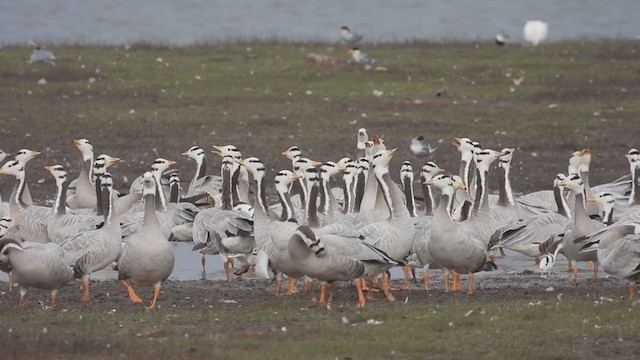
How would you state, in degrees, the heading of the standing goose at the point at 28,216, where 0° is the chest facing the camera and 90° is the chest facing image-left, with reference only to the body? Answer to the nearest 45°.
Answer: approximately 90°

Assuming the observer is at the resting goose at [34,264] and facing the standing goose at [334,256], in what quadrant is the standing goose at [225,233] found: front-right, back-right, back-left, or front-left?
front-left

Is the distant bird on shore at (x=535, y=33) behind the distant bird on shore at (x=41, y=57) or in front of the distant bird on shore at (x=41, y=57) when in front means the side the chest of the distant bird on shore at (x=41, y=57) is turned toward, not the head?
behind

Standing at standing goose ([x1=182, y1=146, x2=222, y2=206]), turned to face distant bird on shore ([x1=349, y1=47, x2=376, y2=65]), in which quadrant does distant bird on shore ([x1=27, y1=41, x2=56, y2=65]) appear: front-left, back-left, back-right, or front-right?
front-left

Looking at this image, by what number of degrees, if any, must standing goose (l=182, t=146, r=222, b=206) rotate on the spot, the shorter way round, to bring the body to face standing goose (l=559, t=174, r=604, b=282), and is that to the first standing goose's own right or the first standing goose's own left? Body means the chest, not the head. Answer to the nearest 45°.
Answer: approximately 135° to the first standing goose's own left

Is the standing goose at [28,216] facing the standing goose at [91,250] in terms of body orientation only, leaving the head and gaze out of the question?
no

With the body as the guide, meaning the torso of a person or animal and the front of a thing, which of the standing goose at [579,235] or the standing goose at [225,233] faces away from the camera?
the standing goose at [225,233]

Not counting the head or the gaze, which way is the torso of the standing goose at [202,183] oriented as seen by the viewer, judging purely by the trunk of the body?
to the viewer's left

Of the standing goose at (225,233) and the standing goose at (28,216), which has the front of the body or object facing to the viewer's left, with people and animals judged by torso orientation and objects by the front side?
the standing goose at (28,216)

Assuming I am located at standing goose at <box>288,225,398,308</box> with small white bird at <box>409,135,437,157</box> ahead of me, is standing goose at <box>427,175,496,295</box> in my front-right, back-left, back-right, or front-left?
front-right

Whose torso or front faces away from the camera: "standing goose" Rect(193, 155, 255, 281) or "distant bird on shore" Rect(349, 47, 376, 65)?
the standing goose
